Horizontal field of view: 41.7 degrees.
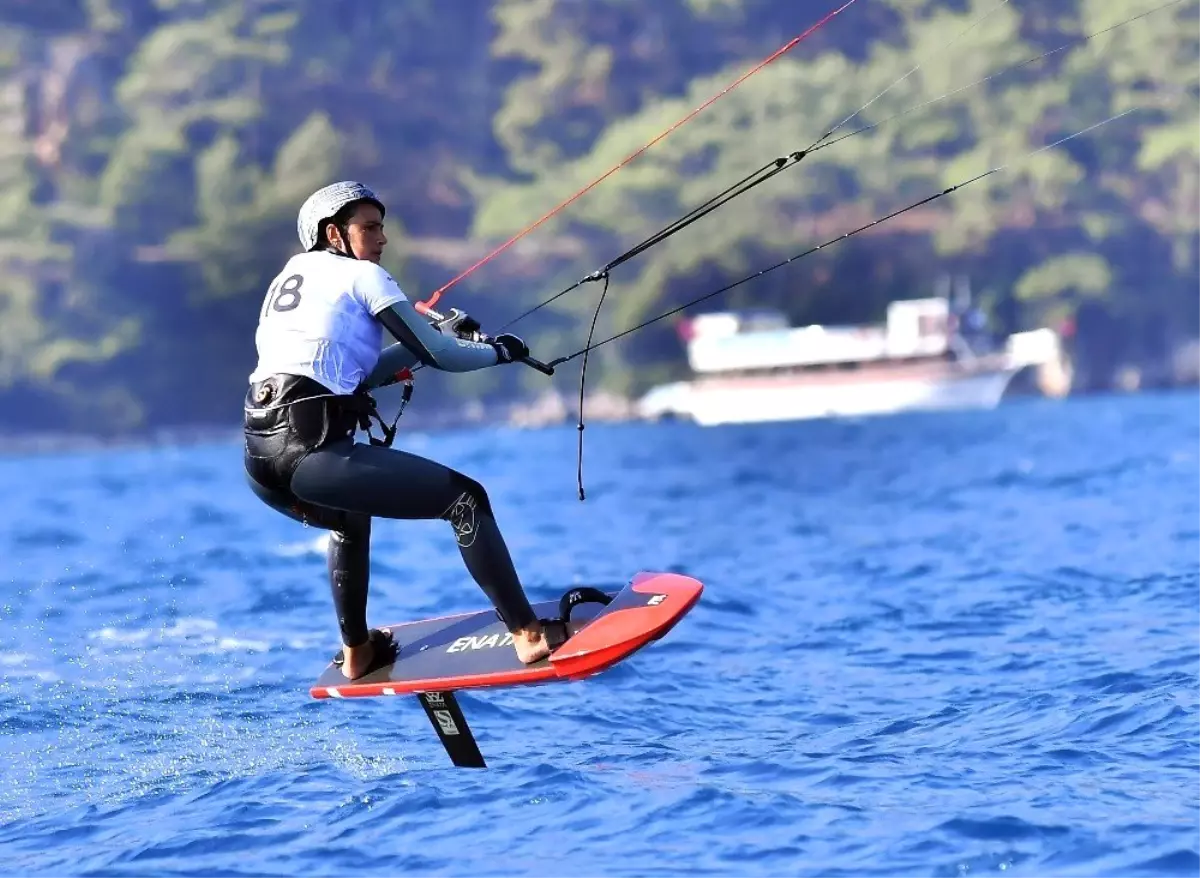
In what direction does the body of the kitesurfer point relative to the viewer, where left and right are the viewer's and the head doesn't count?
facing away from the viewer and to the right of the viewer

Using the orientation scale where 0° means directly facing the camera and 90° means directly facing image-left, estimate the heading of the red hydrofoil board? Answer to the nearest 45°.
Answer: approximately 270°
